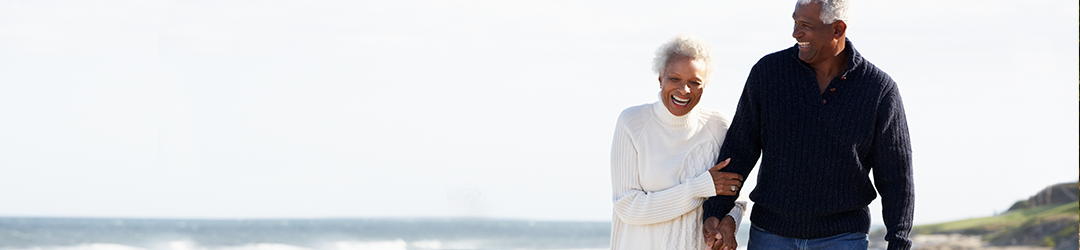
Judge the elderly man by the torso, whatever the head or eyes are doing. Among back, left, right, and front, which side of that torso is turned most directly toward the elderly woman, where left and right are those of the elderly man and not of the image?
right

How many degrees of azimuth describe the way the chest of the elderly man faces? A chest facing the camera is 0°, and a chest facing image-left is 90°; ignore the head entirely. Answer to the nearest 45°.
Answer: approximately 0°
